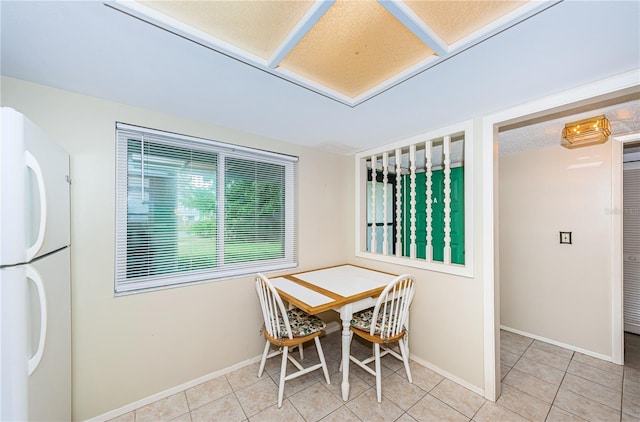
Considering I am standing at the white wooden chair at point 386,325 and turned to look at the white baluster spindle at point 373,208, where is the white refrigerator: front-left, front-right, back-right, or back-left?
back-left

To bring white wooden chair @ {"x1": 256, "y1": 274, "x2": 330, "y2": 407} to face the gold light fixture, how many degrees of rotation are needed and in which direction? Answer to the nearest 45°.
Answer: approximately 45° to its right

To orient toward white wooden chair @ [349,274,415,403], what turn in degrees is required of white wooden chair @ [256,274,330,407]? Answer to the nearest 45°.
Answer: approximately 45° to its right

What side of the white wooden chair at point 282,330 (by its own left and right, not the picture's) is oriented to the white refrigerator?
back

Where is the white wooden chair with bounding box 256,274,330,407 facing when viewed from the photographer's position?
facing away from the viewer and to the right of the viewer

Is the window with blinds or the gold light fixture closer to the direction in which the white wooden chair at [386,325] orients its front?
the window with blinds

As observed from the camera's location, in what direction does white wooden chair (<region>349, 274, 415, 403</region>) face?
facing away from the viewer and to the left of the viewer
